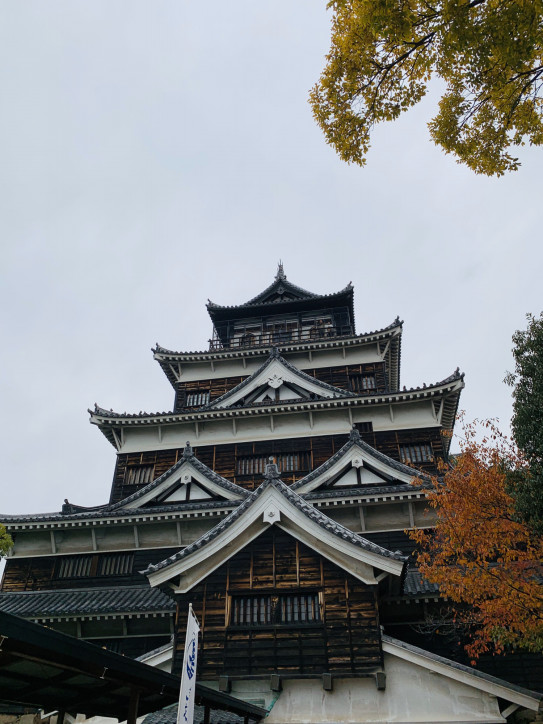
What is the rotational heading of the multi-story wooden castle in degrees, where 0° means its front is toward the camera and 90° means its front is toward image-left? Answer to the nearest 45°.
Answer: approximately 0°

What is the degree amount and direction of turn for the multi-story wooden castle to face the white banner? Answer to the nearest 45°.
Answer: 0° — it already faces it
